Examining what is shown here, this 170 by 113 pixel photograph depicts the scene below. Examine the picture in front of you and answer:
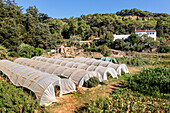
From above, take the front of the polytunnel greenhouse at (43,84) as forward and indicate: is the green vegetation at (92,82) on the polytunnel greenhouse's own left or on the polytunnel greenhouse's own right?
on the polytunnel greenhouse's own left

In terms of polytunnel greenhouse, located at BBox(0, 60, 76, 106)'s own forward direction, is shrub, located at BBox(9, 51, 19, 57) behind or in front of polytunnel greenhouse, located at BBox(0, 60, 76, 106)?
behind
